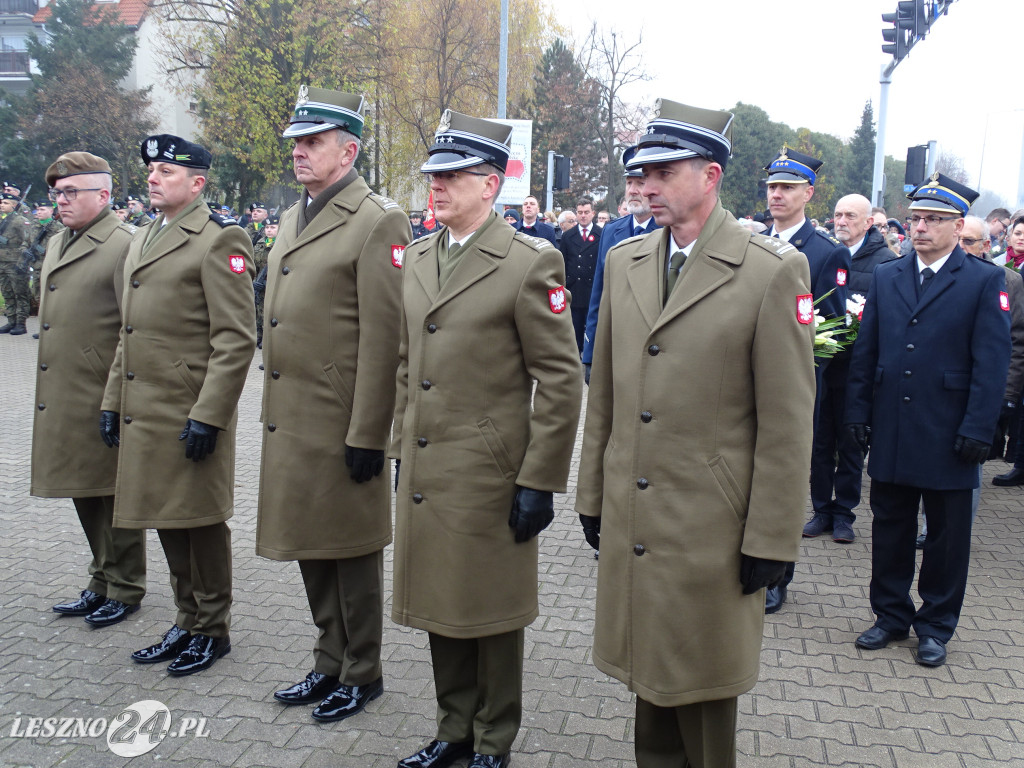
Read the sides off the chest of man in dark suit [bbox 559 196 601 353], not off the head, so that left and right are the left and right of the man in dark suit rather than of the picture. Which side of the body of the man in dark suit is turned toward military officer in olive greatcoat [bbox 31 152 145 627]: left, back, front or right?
front

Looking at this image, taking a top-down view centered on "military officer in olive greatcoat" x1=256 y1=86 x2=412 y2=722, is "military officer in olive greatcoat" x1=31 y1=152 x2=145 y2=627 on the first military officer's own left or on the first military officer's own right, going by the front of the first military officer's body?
on the first military officer's own right

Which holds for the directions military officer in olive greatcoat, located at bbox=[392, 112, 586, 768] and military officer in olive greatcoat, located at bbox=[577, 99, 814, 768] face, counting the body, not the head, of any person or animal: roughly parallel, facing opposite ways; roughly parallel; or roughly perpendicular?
roughly parallel

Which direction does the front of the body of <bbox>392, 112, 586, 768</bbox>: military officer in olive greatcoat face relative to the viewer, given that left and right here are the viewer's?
facing the viewer and to the left of the viewer

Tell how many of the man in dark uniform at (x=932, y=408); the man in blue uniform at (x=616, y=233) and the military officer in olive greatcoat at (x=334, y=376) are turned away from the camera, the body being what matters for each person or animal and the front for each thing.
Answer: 0

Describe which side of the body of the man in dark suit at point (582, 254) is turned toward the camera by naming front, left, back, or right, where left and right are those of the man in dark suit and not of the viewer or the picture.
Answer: front

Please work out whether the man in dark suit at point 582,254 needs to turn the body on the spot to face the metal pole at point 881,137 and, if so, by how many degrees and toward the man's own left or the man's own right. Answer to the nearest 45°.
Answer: approximately 135° to the man's own left

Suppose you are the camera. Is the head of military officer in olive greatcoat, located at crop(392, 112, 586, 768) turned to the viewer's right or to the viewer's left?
to the viewer's left

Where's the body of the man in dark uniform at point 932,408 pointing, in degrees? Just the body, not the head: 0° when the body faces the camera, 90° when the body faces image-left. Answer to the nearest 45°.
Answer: approximately 45°

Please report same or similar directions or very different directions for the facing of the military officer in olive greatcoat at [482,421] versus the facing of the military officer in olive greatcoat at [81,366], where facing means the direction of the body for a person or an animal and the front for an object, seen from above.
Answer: same or similar directions

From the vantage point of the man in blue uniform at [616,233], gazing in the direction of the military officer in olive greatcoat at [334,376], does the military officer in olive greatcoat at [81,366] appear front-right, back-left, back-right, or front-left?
front-right

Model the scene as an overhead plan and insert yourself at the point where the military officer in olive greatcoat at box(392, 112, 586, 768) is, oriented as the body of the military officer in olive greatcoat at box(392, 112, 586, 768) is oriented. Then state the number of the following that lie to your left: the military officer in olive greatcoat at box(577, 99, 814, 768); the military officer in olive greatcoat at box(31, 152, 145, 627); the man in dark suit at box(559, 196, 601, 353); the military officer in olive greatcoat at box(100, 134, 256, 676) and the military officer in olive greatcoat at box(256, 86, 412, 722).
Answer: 1

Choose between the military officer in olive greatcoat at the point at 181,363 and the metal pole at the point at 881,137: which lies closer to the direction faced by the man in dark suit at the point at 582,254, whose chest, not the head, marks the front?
the military officer in olive greatcoat

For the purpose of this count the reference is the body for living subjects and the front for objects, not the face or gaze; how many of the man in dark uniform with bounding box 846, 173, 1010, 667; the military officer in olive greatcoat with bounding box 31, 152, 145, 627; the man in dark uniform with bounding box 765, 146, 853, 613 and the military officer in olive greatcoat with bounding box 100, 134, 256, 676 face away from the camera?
0
